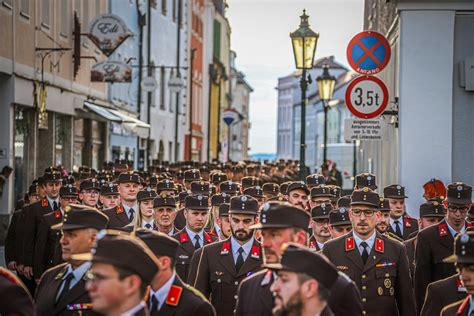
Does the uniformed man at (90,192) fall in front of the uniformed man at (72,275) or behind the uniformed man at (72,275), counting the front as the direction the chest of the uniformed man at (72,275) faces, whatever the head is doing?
behind

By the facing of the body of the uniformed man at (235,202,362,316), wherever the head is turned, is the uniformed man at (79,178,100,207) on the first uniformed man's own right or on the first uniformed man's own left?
on the first uniformed man's own right

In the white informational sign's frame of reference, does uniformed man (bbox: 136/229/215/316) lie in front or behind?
in front

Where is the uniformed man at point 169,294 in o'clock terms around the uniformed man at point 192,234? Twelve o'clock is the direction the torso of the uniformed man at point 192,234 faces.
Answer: the uniformed man at point 169,294 is roughly at 12 o'clock from the uniformed man at point 192,234.

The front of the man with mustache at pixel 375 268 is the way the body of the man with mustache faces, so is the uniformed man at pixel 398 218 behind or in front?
behind
